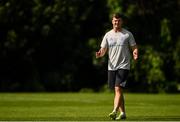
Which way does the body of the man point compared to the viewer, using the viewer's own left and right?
facing the viewer
